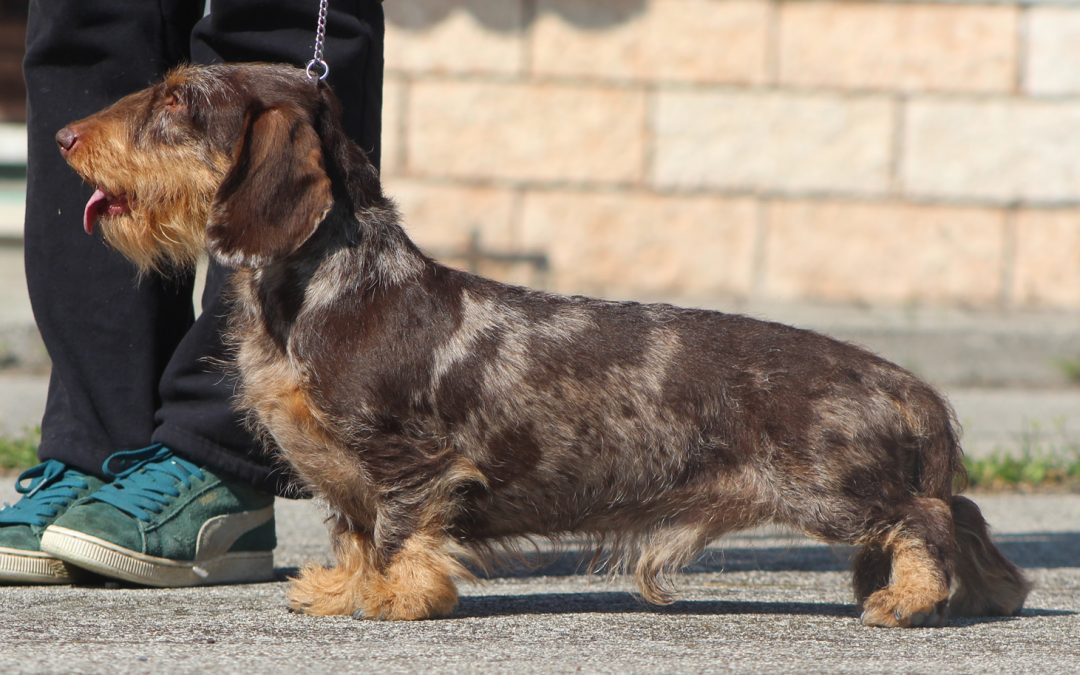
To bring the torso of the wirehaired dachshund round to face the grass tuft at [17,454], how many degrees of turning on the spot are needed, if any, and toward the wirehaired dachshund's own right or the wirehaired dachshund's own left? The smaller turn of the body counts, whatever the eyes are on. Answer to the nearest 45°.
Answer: approximately 45° to the wirehaired dachshund's own right

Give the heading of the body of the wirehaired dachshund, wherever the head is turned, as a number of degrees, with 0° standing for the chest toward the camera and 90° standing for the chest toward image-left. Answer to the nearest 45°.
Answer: approximately 90°

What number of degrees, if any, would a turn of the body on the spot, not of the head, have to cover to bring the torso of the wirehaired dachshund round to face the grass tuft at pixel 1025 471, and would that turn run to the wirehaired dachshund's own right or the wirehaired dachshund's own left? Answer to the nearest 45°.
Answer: approximately 135° to the wirehaired dachshund's own right

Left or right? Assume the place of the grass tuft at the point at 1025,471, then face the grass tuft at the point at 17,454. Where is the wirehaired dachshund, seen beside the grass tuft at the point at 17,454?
left

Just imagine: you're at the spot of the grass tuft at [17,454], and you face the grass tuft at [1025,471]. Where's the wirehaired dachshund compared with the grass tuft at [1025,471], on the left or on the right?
right
